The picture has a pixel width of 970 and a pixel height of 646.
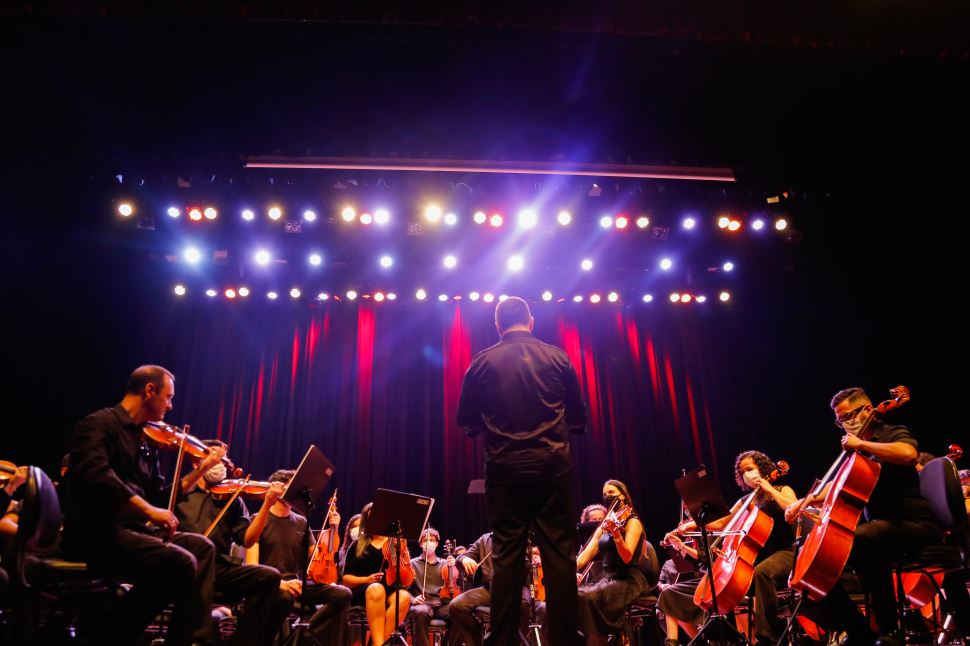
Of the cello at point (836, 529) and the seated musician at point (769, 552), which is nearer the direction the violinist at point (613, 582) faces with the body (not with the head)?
the cello

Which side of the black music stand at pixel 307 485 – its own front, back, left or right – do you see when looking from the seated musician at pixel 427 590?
right

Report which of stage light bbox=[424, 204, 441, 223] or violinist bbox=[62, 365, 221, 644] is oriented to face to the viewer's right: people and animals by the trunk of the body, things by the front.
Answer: the violinist

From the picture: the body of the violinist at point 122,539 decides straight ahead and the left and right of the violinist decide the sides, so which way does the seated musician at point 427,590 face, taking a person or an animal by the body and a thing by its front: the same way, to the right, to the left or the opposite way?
to the right

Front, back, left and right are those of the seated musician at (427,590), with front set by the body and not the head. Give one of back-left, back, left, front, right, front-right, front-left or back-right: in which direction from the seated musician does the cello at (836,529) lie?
front-left

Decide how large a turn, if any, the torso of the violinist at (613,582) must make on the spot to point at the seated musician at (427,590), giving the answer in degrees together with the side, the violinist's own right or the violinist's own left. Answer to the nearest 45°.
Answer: approximately 90° to the violinist's own right

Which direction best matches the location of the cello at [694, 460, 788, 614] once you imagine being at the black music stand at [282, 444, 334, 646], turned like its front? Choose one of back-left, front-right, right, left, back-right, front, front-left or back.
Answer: back-right

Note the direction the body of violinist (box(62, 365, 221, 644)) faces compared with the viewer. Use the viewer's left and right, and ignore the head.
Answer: facing to the right of the viewer

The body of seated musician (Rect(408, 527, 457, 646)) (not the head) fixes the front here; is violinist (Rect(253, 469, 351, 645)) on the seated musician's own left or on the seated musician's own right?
on the seated musician's own right
